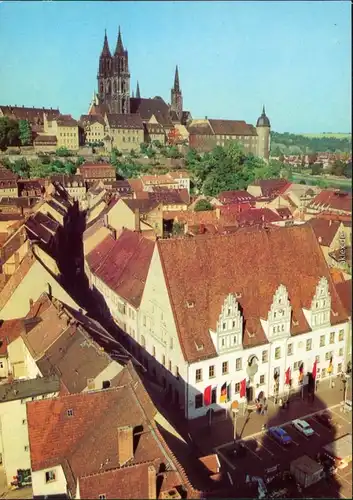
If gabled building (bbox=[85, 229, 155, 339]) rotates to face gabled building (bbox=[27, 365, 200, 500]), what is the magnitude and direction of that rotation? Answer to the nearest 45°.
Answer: approximately 45° to its left

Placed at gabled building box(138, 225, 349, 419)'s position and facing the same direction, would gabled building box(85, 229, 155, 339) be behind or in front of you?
behind

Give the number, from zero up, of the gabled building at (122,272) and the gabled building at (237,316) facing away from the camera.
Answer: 0

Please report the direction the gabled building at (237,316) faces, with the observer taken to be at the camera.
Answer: facing the viewer and to the right of the viewer

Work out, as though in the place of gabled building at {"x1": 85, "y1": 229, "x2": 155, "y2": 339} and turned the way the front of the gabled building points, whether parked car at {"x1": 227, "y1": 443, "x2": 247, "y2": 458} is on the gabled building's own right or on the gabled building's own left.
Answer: on the gabled building's own left

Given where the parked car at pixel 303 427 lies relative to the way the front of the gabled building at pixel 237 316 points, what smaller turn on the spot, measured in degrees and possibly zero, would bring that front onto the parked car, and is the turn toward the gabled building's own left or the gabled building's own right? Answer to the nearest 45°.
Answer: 0° — it already faces it

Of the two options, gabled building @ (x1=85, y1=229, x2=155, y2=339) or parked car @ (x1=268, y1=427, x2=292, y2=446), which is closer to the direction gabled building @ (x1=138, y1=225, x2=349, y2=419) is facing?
the parked car
